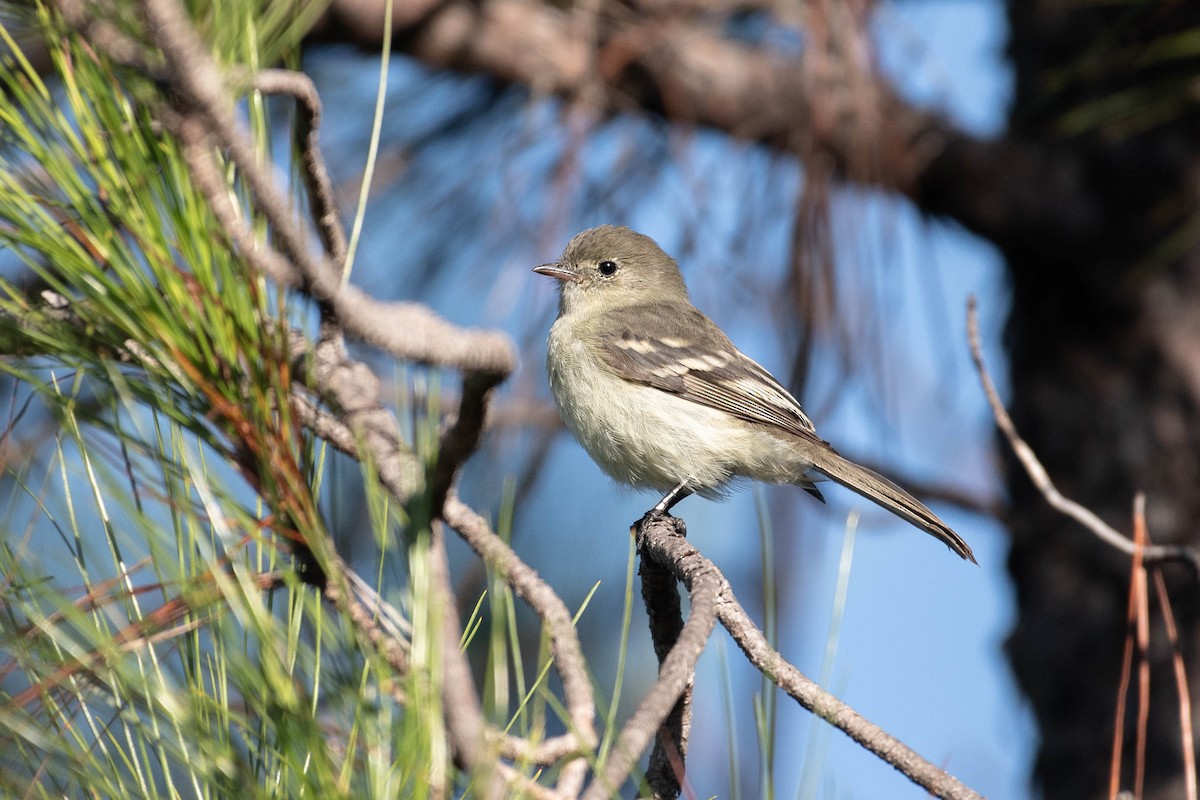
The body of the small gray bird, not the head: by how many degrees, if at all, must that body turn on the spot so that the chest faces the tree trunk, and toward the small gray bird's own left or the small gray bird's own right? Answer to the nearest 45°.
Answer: approximately 180°

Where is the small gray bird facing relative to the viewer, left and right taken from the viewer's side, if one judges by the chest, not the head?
facing to the left of the viewer
